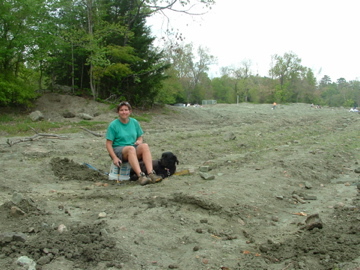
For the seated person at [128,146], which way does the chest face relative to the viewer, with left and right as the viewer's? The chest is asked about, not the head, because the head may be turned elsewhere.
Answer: facing the viewer and to the right of the viewer
